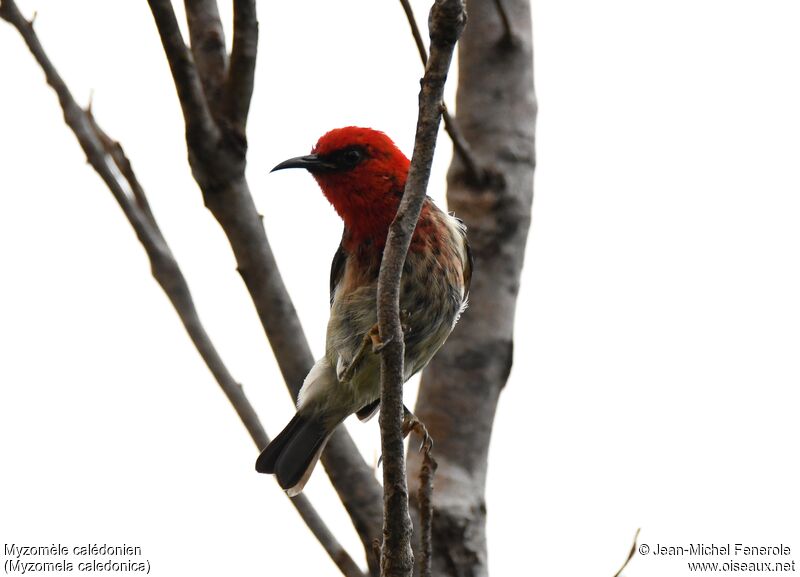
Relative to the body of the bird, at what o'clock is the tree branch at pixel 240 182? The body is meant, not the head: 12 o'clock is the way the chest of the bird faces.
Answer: The tree branch is roughly at 1 o'clock from the bird.

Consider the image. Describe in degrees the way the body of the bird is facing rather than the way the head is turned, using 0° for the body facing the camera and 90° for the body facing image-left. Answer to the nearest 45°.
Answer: approximately 0°

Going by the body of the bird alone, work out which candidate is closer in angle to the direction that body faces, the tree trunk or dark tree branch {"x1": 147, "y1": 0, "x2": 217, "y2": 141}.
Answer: the dark tree branch

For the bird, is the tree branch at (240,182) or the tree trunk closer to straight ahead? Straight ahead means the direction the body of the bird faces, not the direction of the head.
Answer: the tree branch
